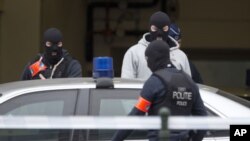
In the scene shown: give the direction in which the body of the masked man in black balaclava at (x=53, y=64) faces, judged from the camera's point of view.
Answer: toward the camera

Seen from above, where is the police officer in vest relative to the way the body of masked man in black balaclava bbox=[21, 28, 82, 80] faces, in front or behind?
in front

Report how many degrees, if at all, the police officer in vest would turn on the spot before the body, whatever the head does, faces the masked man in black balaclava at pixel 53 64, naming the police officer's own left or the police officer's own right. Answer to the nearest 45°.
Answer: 0° — they already face them

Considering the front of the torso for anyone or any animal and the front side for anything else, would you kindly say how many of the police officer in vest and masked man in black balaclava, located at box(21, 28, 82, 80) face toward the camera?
1

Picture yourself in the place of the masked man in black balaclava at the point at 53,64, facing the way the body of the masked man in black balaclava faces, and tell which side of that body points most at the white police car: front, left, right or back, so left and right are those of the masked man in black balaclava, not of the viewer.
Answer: front

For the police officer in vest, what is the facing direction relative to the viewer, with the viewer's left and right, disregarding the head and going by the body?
facing away from the viewer and to the left of the viewer

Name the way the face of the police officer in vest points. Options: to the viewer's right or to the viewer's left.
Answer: to the viewer's left
